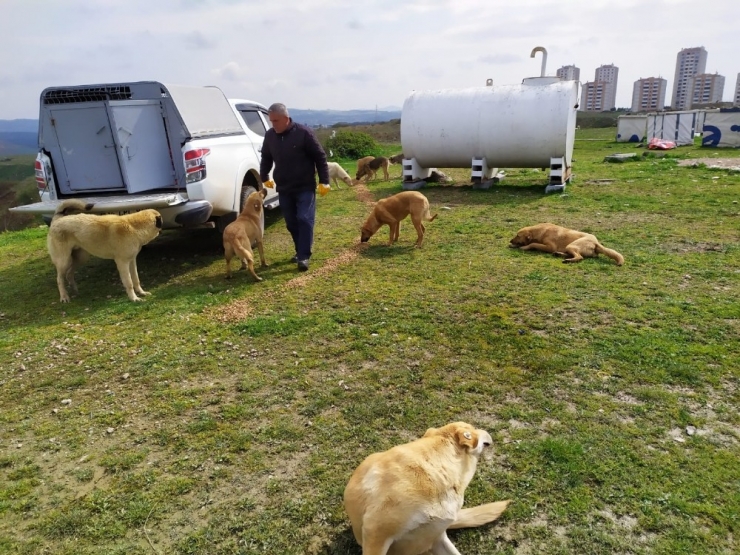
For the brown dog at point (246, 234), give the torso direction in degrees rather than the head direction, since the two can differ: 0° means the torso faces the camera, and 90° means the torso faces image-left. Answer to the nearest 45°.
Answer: approximately 225°

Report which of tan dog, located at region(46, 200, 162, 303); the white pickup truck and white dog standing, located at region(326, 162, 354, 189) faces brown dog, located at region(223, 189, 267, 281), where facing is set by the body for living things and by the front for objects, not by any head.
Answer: the tan dog

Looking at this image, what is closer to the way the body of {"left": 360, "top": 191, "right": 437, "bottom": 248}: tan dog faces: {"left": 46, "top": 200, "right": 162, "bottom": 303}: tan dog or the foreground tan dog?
the tan dog

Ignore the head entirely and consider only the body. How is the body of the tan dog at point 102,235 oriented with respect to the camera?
to the viewer's right

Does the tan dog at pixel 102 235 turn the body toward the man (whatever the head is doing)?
yes

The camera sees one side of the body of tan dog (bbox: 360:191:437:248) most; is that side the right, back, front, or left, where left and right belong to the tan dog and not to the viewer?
left

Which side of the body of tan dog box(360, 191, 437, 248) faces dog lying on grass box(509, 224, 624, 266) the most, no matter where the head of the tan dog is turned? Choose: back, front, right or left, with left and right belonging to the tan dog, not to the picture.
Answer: back

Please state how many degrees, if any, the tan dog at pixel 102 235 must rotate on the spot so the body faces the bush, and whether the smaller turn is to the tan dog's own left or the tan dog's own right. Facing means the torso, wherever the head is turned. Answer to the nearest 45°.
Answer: approximately 45° to the tan dog's own left

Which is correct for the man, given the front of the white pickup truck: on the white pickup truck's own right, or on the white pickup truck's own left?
on the white pickup truck's own right
